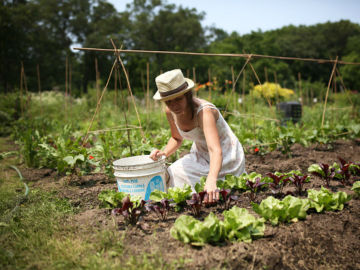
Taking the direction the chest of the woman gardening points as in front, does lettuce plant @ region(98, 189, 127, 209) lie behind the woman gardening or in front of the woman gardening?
in front

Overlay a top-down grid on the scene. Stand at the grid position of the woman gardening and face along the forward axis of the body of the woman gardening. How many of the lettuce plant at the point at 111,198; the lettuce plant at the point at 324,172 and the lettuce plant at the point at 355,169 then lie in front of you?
1

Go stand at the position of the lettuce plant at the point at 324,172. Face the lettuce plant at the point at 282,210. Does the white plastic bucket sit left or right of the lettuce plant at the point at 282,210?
right

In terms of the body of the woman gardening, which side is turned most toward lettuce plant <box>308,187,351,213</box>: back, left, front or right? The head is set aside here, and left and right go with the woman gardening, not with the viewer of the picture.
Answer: left

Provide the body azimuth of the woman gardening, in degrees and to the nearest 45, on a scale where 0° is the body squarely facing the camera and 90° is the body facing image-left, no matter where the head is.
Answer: approximately 45°

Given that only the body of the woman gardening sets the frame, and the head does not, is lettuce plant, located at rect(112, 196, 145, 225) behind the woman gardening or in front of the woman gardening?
in front
